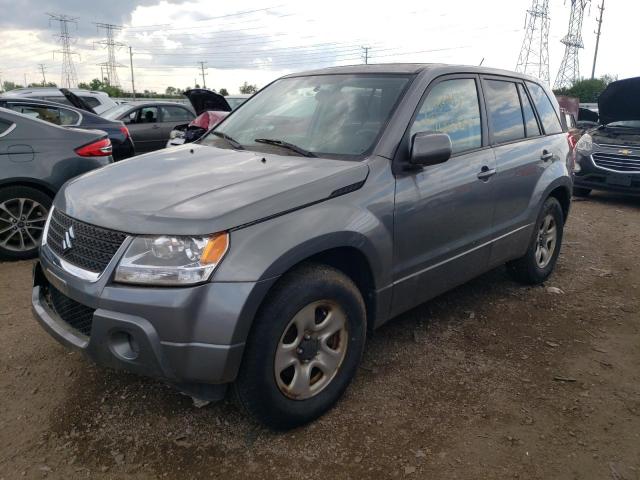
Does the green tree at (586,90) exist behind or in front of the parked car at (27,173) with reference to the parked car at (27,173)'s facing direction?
behind

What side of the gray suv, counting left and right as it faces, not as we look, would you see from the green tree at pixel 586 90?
back

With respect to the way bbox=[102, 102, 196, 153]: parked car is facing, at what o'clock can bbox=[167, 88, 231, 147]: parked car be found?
bbox=[167, 88, 231, 147]: parked car is roughly at 10 o'clock from bbox=[102, 102, 196, 153]: parked car.

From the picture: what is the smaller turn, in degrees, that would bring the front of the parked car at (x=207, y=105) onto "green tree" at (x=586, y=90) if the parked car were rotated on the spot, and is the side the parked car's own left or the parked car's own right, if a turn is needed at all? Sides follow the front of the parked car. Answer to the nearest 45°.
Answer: approximately 180°

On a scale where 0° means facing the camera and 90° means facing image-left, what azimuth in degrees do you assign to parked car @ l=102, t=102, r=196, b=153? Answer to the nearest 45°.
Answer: approximately 45°

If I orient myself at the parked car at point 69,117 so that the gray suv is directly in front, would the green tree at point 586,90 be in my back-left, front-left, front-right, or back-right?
back-left

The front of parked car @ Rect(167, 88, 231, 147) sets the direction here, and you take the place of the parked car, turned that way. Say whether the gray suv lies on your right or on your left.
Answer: on your left

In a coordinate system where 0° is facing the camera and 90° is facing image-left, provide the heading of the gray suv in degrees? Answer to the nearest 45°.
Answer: approximately 45°

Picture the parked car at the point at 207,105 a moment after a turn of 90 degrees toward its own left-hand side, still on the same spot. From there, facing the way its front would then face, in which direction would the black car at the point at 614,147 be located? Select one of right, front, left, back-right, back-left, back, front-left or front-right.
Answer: front-left

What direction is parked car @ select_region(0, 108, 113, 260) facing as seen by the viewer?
to the viewer's left
